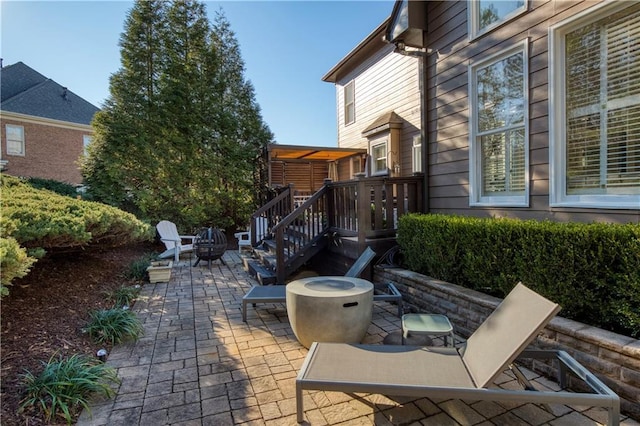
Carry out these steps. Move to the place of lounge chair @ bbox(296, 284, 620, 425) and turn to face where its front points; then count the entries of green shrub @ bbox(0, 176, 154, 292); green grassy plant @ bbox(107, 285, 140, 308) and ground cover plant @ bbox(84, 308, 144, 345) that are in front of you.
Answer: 3

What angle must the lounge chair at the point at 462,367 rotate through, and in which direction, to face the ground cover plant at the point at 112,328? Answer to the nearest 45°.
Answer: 0° — it already faces it

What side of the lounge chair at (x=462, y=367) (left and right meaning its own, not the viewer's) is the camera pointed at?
left

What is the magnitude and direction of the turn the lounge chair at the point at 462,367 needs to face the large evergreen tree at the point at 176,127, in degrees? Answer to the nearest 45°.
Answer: approximately 45° to its right

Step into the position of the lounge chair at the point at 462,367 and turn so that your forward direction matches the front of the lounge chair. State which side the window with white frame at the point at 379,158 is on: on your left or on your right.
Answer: on your right

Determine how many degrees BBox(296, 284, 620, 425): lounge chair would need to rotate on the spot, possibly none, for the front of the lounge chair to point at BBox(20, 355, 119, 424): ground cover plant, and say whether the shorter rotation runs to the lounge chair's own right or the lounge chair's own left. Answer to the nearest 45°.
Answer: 0° — it already faces it

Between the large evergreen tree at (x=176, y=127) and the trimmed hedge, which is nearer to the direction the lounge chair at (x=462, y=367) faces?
the large evergreen tree

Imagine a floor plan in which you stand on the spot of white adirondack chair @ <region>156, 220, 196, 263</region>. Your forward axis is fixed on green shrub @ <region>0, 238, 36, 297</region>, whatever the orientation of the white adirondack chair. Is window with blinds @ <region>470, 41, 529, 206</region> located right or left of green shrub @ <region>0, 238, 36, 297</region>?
left

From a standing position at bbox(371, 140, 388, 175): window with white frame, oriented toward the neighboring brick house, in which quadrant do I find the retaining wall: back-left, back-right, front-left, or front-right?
back-left

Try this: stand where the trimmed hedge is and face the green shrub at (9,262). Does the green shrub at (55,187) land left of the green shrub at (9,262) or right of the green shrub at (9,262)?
right

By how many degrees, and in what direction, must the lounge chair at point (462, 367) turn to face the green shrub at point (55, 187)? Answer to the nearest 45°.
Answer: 0° — it already faces it

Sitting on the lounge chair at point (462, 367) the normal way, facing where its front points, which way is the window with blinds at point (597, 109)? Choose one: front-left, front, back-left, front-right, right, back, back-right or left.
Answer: back-right
